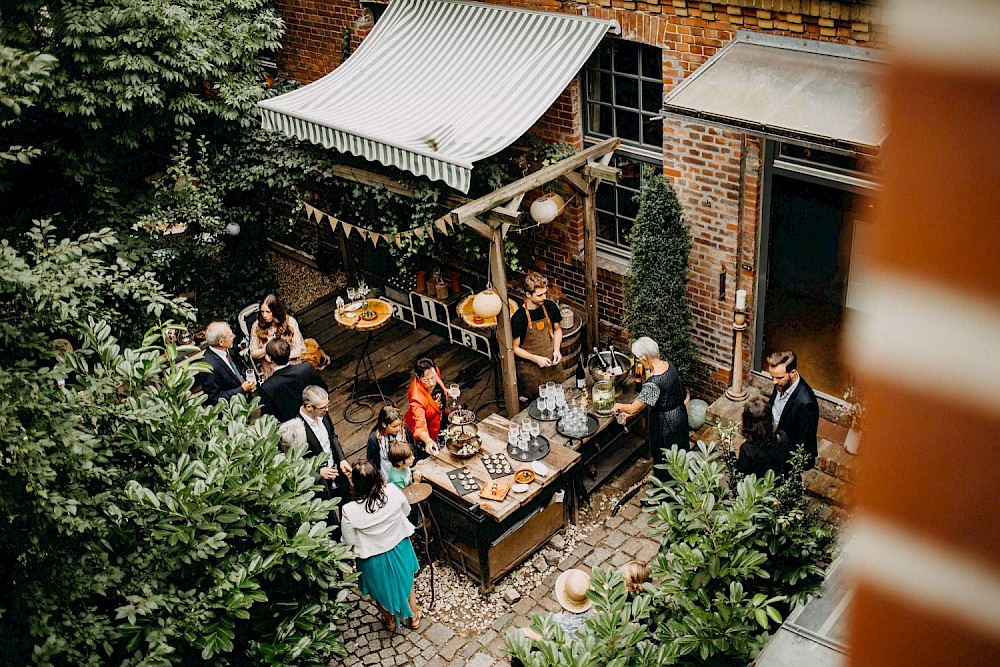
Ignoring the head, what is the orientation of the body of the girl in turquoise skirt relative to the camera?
away from the camera

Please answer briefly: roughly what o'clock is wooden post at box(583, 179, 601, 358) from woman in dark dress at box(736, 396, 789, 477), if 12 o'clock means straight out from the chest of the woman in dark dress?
The wooden post is roughly at 11 o'clock from the woman in dark dress.

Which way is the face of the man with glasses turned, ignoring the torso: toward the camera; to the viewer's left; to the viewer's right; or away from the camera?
to the viewer's right

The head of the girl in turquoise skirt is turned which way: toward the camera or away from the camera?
away from the camera

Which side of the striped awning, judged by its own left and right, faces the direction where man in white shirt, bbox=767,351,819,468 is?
left

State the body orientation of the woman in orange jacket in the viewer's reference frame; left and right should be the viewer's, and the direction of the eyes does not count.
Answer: facing the viewer and to the right of the viewer

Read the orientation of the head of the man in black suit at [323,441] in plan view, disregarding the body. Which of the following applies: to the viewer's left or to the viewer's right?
to the viewer's right

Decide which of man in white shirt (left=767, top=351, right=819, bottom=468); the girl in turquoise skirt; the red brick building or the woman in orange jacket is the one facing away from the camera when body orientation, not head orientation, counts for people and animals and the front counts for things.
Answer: the girl in turquoise skirt

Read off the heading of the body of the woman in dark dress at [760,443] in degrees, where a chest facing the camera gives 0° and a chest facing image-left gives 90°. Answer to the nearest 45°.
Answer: approximately 180°

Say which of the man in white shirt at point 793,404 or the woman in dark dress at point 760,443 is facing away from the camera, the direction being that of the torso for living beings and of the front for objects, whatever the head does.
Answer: the woman in dark dress

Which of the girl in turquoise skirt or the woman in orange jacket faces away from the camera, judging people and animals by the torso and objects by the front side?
the girl in turquoise skirt

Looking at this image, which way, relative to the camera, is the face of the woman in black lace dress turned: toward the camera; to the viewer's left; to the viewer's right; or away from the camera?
to the viewer's left

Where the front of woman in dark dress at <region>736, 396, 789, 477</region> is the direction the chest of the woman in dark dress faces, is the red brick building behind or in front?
in front

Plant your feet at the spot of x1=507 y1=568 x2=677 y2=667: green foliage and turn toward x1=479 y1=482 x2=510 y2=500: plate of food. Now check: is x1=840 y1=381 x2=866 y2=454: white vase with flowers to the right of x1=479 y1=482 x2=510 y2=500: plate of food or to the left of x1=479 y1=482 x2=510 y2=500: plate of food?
right

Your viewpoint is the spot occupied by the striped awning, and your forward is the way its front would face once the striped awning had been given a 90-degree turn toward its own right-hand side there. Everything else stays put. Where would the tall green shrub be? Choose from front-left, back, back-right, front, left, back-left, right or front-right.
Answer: back

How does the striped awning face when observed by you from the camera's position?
facing the viewer and to the left of the viewer

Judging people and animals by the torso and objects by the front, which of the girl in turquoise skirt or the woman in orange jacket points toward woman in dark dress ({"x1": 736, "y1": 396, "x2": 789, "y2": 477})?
the woman in orange jacket

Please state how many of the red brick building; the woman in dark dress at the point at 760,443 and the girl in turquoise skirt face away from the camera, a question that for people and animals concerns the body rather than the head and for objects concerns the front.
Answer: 2
